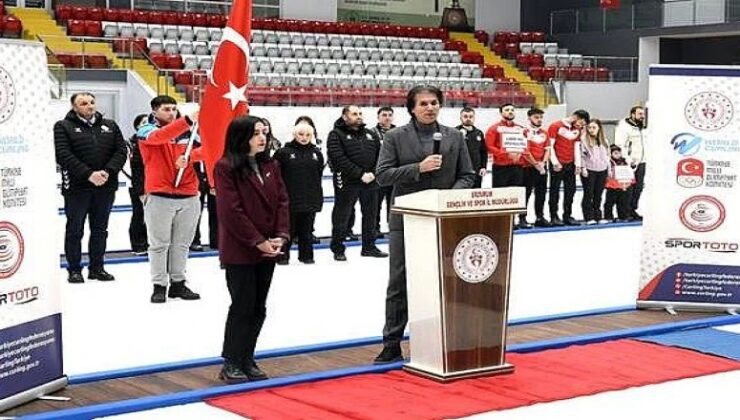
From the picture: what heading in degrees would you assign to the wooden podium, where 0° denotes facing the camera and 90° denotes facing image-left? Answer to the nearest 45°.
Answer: approximately 315°

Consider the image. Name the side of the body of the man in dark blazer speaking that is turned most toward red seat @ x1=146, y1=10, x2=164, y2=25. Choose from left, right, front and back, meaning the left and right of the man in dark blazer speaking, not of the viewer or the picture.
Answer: back

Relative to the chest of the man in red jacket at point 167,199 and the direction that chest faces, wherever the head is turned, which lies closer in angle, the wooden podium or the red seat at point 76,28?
the wooden podium

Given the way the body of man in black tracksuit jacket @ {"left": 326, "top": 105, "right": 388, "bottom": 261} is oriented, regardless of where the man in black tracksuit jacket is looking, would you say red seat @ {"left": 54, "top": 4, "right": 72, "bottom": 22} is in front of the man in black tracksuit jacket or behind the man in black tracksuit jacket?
behind

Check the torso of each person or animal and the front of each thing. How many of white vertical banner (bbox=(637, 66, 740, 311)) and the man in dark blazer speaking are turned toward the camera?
2

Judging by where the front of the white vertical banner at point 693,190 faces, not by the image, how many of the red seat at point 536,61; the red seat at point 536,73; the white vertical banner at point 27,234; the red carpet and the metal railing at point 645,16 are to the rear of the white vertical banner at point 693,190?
3
